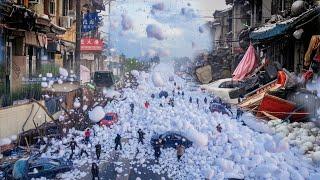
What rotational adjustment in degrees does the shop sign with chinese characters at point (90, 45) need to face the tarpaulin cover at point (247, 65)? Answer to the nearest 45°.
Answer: approximately 45° to its left

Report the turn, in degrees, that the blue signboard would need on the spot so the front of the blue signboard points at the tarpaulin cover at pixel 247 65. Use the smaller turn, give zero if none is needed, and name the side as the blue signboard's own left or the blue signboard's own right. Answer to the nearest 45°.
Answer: approximately 45° to the blue signboard's own left

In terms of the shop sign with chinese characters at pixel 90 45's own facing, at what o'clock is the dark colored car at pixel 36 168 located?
The dark colored car is roughly at 12 o'clock from the shop sign with chinese characters.

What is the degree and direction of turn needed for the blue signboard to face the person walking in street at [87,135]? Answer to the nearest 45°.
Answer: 0° — it already faces them

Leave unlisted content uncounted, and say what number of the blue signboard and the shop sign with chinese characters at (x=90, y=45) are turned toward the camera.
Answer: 2

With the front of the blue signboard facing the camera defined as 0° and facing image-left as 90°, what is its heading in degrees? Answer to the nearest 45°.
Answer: approximately 0°

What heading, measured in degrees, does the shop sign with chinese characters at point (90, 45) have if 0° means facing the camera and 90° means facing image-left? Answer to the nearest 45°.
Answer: approximately 0°
